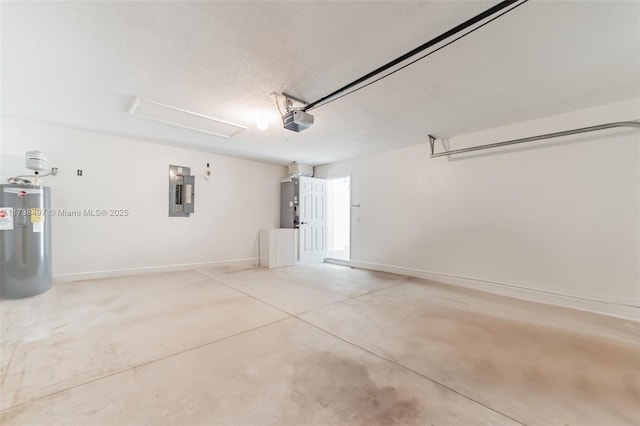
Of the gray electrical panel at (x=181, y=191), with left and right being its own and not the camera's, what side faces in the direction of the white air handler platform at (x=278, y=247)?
left

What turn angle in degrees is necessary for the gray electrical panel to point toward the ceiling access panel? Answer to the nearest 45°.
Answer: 0° — it already faces it

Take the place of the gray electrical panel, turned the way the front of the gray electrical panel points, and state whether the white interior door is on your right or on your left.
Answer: on your left

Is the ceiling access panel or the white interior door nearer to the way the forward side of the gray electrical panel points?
the ceiling access panel

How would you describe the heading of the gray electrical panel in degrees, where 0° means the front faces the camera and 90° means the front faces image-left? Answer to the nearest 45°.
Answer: approximately 0°
